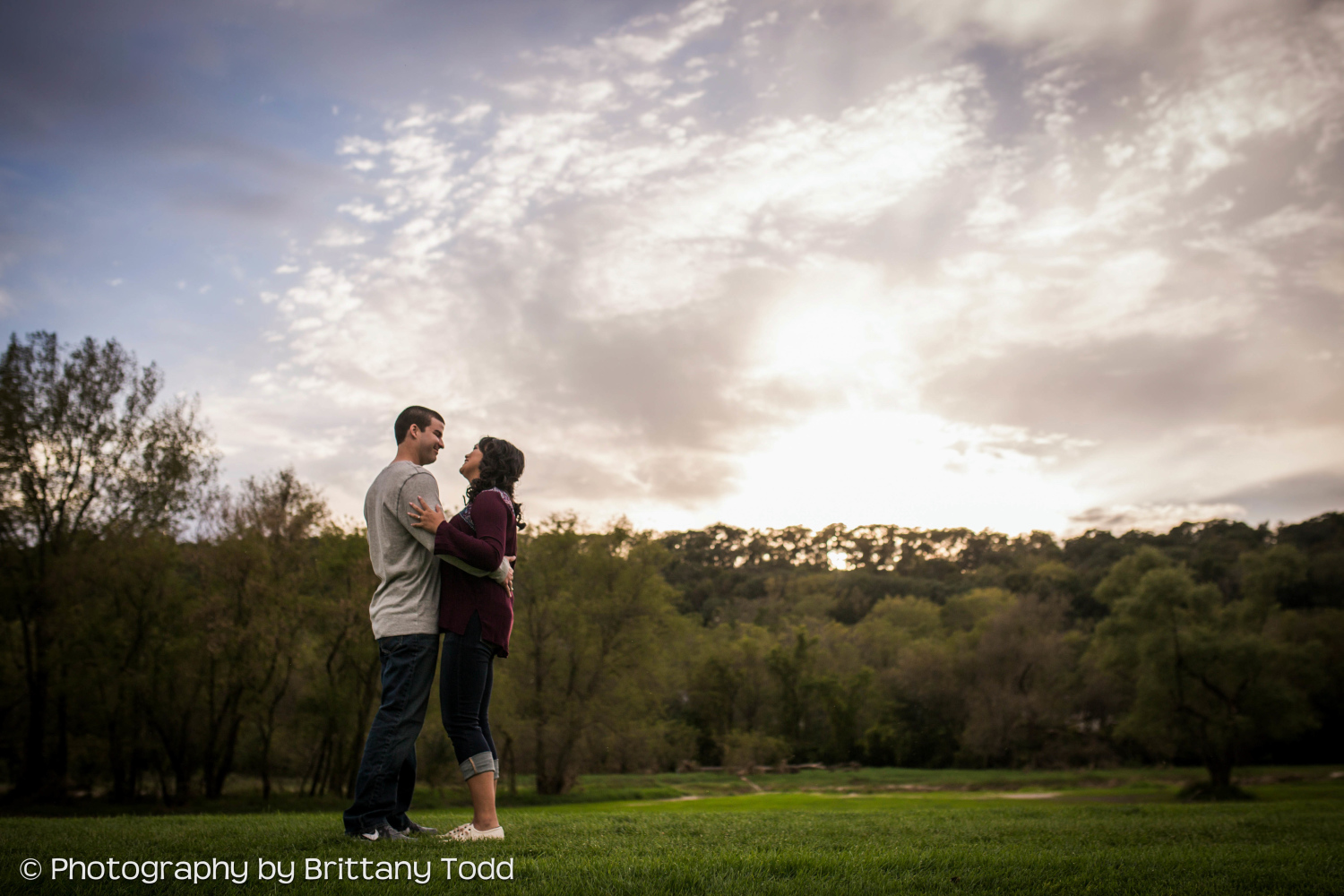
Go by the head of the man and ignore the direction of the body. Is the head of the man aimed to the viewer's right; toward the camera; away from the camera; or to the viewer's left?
to the viewer's right

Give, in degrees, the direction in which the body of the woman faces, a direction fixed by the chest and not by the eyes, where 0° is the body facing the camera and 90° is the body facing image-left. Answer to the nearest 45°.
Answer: approximately 90°

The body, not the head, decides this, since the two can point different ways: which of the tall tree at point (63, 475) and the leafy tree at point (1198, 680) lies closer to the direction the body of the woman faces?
the tall tree

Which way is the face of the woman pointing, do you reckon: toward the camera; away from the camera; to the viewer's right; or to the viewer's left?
to the viewer's left
